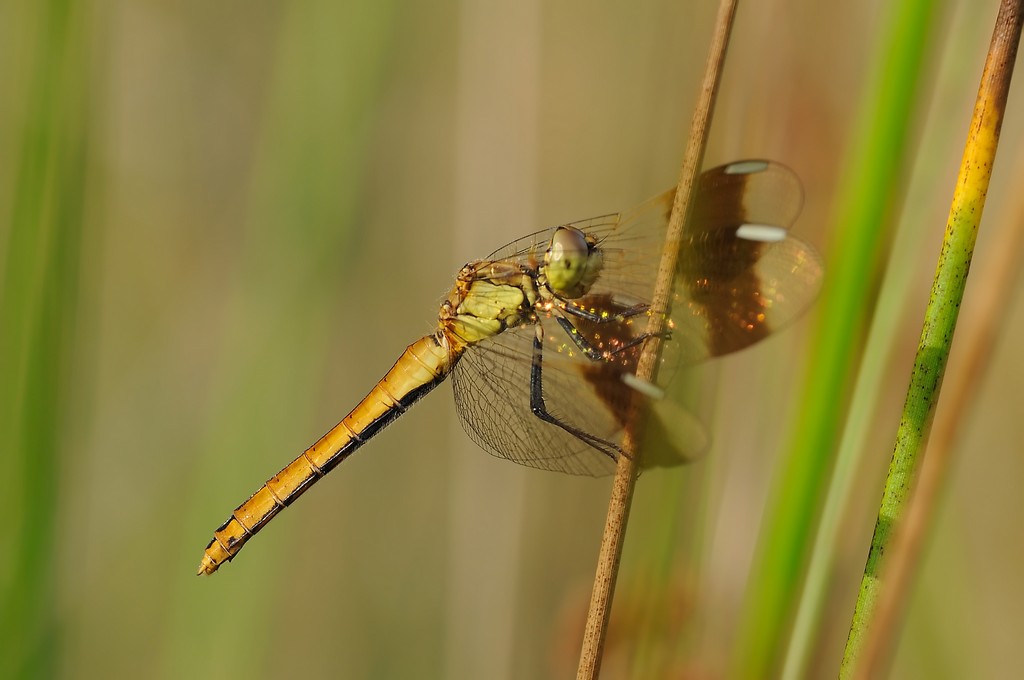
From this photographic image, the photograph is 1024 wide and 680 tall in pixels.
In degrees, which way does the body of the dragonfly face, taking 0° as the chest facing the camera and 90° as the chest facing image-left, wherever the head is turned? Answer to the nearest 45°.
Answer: approximately 270°
